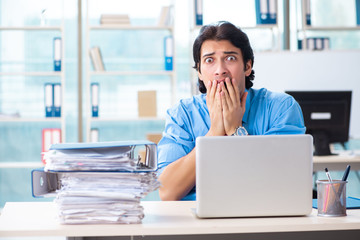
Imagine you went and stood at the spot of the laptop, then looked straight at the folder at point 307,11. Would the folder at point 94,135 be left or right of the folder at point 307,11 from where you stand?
left

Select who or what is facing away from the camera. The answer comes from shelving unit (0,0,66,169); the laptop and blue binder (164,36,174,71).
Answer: the laptop

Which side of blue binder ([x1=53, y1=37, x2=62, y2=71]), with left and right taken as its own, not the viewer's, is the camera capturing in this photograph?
front

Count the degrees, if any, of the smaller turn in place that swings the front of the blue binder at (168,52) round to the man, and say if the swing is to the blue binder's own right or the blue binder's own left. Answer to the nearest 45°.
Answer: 0° — it already faces them

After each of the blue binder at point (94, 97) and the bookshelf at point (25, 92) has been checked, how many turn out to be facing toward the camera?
2

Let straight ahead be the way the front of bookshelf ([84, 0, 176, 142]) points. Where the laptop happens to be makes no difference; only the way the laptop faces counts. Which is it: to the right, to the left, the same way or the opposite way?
the opposite way

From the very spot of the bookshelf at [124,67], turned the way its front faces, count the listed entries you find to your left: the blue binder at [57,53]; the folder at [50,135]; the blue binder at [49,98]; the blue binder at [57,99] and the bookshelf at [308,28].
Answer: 1

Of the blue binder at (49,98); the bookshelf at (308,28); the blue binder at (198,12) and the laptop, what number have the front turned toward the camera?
3

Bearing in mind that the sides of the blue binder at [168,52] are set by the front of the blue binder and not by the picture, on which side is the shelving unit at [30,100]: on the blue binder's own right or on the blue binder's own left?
on the blue binder's own right

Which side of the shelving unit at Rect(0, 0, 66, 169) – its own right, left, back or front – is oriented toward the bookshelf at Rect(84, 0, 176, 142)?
left

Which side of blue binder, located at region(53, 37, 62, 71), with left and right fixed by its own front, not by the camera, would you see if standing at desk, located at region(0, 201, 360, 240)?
front

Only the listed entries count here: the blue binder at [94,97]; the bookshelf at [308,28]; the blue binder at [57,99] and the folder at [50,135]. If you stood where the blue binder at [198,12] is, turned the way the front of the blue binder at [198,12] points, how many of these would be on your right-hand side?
3

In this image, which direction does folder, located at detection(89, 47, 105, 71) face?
toward the camera
